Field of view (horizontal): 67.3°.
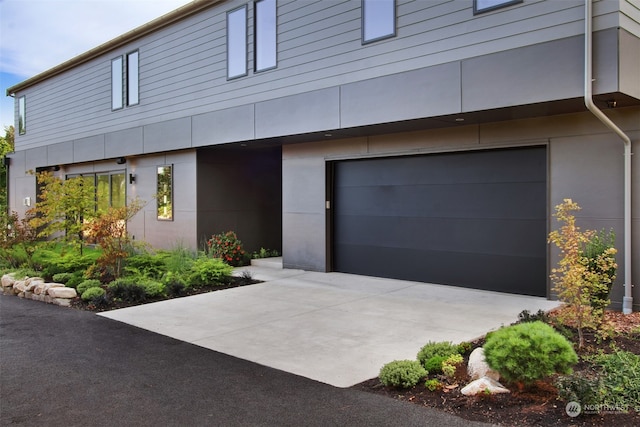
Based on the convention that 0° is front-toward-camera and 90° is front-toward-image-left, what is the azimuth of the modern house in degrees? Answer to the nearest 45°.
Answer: approximately 45°

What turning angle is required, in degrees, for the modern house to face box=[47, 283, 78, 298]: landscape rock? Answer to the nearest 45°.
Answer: approximately 45° to its right

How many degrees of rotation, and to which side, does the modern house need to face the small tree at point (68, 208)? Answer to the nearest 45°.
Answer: approximately 45° to its right

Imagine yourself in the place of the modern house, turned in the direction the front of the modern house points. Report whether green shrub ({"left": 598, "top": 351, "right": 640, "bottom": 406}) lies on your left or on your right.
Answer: on your left

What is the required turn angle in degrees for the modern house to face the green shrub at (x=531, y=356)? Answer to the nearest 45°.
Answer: approximately 45° to its left

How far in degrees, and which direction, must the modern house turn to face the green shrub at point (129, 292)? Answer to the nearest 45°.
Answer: approximately 45° to its right
